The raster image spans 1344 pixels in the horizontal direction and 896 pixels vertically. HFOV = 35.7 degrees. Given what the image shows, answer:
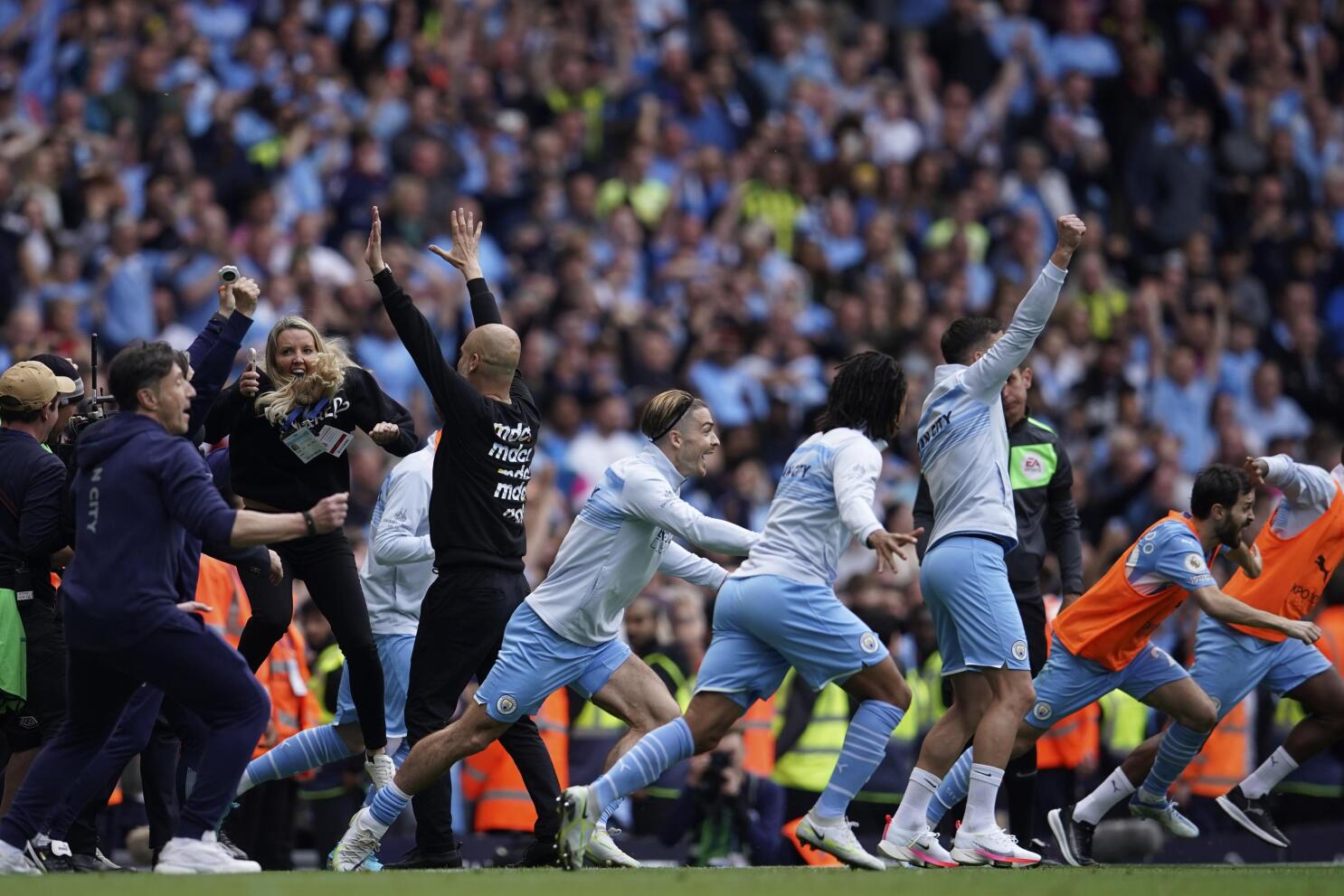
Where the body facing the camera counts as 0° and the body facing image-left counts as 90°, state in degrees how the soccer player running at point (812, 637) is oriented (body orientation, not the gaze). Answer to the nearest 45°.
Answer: approximately 225°

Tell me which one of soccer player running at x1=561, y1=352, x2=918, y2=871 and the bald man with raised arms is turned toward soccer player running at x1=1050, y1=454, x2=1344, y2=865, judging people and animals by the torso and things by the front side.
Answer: soccer player running at x1=561, y1=352, x2=918, y2=871

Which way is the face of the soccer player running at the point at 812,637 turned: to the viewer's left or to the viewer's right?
to the viewer's right

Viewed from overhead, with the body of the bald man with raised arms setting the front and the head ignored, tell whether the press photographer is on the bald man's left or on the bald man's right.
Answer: on the bald man's right

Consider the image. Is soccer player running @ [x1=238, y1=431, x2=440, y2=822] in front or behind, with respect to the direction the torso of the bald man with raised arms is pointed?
in front

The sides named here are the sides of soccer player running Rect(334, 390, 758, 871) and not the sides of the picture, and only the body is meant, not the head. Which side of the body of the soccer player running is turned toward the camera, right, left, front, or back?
right

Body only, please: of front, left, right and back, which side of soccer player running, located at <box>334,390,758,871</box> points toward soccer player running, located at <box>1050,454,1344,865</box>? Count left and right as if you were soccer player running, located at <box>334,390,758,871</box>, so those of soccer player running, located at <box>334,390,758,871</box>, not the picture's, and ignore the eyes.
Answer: front

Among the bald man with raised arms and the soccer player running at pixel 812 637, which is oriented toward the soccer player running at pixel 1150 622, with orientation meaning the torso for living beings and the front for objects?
the soccer player running at pixel 812 637

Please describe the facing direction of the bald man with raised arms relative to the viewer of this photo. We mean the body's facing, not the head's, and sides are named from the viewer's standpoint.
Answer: facing away from the viewer and to the left of the viewer

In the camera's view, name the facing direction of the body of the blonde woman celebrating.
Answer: toward the camera

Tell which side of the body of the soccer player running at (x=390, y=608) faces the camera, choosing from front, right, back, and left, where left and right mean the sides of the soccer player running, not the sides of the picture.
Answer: right

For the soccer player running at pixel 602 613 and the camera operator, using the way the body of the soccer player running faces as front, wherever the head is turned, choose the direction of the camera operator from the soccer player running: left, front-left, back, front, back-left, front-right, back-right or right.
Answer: back
